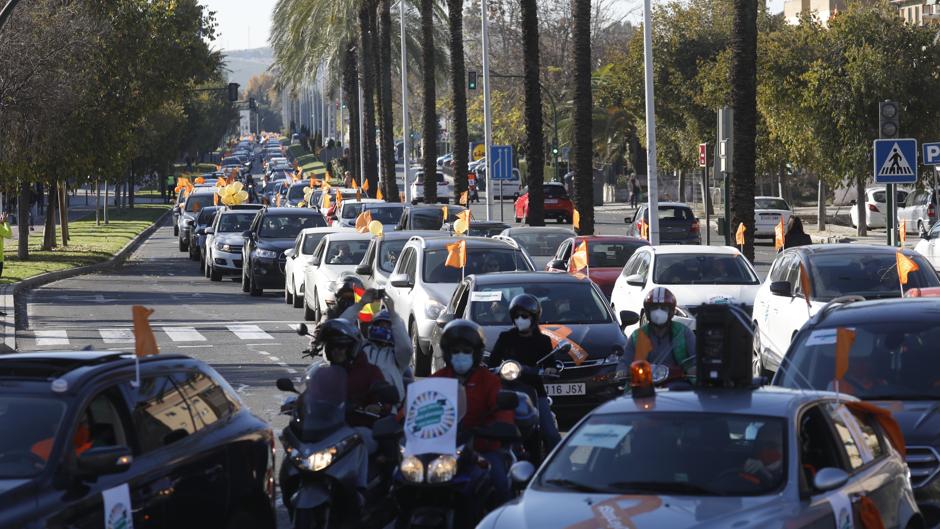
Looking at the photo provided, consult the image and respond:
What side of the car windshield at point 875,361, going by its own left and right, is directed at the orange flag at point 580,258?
back

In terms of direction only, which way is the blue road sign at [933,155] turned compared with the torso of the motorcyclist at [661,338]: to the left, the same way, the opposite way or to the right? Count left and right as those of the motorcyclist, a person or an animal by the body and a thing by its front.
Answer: the same way

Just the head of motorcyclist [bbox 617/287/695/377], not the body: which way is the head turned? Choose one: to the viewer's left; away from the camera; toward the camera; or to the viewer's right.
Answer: toward the camera

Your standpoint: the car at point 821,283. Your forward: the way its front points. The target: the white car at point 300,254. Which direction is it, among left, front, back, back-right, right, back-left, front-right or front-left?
back

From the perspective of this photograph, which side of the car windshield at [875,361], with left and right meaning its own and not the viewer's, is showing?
front

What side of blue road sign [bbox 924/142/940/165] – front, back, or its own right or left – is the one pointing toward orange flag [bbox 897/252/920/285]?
front

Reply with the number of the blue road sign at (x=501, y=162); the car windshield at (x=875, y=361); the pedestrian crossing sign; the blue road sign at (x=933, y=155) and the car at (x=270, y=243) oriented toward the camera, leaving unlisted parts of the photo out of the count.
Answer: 5

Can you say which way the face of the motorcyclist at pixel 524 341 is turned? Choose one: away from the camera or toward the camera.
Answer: toward the camera

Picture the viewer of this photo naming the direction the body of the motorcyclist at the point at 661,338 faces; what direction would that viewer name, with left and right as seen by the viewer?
facing the viewer

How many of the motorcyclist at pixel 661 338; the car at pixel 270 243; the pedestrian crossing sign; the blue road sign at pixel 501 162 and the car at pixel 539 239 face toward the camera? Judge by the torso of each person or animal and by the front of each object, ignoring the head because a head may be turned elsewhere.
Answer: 5

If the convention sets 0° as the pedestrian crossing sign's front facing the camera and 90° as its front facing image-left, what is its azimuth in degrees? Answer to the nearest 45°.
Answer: approximately 0°

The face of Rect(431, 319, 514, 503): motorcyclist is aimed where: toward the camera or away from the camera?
toward the camera

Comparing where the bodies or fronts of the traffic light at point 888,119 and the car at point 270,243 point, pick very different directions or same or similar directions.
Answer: same or similar directions

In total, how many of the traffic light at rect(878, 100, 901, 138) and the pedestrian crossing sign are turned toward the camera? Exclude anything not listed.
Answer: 2

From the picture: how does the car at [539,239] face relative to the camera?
toward the camera

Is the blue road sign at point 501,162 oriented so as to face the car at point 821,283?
yes
